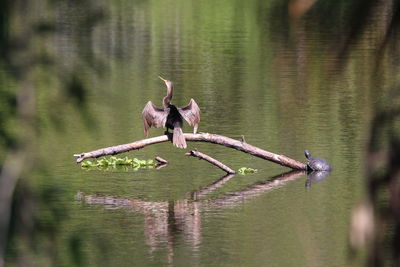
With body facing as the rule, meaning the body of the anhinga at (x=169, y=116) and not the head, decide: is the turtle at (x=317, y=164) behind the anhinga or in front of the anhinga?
behind

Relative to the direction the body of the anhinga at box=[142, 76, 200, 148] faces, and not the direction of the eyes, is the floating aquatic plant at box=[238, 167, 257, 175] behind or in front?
behind

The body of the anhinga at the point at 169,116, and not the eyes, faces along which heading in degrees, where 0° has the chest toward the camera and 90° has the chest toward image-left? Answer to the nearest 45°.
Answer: approximately 135°

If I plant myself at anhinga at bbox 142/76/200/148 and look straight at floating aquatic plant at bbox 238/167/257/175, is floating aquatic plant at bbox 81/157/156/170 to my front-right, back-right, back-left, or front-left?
back-right

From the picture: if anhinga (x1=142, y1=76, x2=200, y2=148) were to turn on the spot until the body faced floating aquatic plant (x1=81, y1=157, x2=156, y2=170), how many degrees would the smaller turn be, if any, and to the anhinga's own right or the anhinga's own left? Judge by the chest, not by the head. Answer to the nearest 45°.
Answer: approximately 45° to the anhinga's own left
